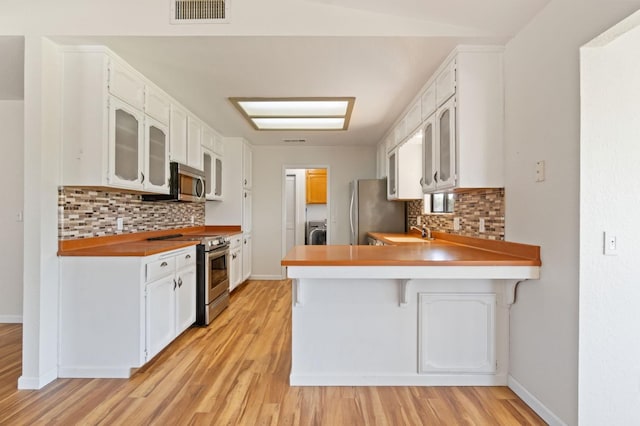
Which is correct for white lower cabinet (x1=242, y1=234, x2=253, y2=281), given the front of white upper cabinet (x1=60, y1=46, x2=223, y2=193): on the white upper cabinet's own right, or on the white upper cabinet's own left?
on the white upper cabinet's own left

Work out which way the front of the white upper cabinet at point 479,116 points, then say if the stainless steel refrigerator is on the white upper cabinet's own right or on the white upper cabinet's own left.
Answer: on the white upper cabinet's own right

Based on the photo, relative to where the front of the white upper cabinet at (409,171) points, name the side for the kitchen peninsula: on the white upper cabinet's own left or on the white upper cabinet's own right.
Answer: on the white upper cabinet's own left

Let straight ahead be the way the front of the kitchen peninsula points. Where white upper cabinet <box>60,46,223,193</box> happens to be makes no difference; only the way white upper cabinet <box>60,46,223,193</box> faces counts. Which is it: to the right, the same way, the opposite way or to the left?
to the left

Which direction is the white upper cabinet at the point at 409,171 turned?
to the viewer's left

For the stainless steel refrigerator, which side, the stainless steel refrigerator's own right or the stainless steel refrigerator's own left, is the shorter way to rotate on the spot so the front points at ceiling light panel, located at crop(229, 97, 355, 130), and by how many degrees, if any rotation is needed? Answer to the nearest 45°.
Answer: approximately 45° to the stainless steel refrigerator's own left

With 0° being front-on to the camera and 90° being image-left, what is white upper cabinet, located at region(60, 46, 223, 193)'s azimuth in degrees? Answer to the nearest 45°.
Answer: approximately 315°

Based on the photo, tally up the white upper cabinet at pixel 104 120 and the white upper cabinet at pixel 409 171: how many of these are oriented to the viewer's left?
1

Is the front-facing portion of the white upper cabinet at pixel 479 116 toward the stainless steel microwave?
yes

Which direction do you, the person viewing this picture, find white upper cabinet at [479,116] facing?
facing to the left of the viewer
